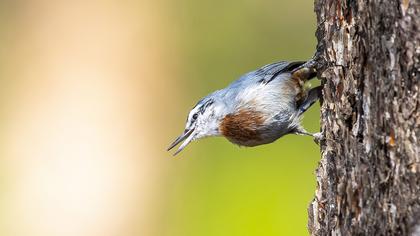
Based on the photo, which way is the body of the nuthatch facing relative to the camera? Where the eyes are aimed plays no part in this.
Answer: to the viewer's left
